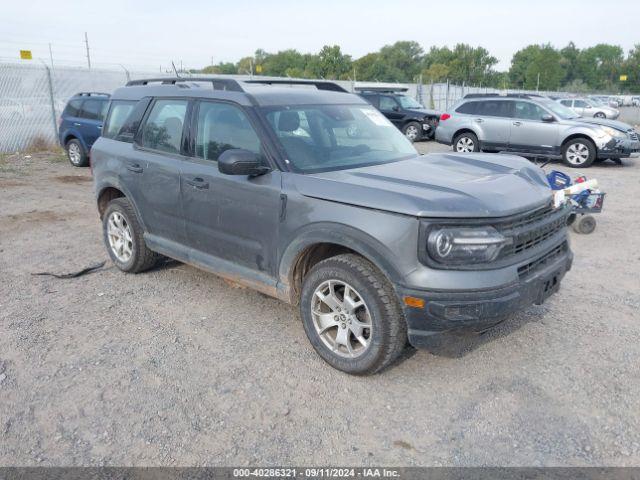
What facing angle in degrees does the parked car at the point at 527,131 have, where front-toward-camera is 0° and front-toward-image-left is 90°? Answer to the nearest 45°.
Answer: approximately 270°

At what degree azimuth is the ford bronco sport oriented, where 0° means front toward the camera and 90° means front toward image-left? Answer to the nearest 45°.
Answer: approximately 315°

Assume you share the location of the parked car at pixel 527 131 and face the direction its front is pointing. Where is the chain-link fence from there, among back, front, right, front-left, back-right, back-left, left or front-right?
back

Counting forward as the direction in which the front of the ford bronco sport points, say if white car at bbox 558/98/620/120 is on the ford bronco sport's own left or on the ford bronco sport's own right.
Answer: on the ford bronco sport's own left

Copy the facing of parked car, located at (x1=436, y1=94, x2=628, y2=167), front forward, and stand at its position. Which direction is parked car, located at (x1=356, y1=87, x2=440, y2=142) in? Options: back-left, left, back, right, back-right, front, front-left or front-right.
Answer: back-left

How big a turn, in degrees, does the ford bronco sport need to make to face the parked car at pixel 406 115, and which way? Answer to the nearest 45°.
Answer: approximately 135° to its left

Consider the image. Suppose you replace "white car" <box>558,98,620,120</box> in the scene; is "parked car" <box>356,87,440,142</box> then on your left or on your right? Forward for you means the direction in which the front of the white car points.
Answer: on your right

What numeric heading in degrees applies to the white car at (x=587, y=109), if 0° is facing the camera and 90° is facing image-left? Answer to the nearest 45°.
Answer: approximately 315°
